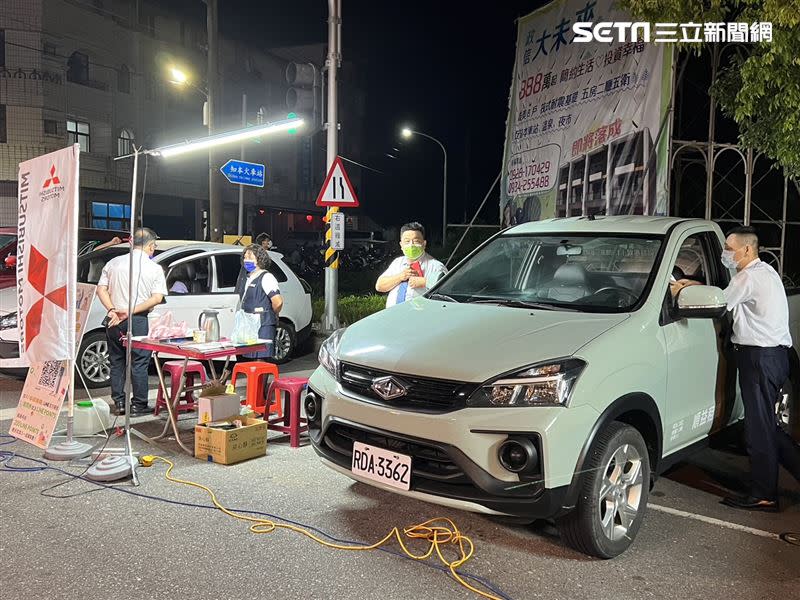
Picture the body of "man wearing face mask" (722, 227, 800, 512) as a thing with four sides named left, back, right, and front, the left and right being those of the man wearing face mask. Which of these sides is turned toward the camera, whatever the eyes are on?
left

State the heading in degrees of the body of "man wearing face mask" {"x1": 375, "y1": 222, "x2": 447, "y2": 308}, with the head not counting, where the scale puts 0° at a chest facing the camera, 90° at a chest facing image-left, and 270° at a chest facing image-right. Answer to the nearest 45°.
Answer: approximately 0°

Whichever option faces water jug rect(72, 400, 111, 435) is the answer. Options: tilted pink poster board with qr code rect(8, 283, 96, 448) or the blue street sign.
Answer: the blue street sign

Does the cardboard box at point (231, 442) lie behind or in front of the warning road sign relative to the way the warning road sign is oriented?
in front

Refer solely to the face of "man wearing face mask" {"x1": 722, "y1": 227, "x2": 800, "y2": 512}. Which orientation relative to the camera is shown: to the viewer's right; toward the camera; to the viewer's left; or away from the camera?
to the viewer's left

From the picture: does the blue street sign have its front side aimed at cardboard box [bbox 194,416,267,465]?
yes

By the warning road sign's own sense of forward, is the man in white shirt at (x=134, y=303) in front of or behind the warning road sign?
in front

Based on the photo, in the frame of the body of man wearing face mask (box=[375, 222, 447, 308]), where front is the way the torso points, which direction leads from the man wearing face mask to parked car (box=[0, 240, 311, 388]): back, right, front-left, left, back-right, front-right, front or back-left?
back-right

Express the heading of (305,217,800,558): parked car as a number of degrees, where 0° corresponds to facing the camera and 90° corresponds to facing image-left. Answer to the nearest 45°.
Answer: approximately 45°
